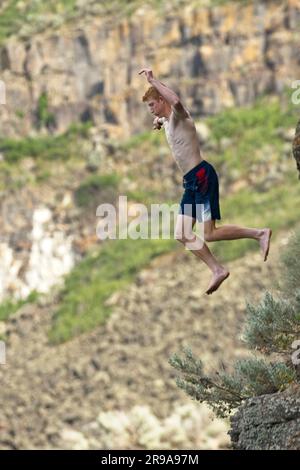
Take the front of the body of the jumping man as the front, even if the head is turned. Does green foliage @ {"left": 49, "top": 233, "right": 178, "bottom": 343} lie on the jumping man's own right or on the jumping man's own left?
on the jumping man's own right

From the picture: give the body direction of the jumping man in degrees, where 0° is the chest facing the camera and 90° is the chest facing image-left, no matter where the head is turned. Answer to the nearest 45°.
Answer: approximately 90°
